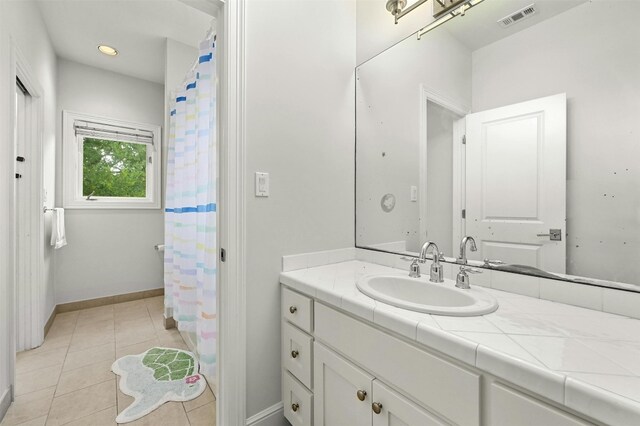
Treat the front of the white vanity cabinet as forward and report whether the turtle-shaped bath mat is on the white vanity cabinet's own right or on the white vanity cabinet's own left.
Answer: on the white vanity cabinet's own right

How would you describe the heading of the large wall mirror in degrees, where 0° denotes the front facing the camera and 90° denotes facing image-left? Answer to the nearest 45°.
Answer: approximately 45°

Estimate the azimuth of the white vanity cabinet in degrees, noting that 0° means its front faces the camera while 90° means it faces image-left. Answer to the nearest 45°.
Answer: approximately 45°

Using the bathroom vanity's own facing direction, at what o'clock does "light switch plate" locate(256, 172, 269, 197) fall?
The light switch plate is roughly at 2 o'clock from the bathroom vanity.
